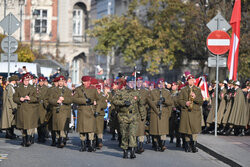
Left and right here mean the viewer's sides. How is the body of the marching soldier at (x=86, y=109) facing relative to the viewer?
facing the viewer

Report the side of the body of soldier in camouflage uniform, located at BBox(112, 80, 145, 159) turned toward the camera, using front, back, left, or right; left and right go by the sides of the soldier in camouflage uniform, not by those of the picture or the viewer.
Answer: front

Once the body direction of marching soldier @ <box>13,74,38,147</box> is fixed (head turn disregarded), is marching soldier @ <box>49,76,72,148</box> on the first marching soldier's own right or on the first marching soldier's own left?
on the first marching soldier's own left

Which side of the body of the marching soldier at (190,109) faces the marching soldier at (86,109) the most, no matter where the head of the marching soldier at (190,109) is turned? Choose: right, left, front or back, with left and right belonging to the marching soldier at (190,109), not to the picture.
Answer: right

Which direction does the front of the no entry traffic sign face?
toward the camera

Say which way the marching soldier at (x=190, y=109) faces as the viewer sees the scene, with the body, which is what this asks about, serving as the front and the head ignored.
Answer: toward the camera

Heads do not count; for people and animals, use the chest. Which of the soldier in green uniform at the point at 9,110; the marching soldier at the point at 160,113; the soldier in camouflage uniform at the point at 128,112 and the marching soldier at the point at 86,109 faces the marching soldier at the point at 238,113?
the soldier in green uniform

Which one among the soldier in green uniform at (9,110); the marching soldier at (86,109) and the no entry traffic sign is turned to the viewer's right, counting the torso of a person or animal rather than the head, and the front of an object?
the soldier in green uniform
